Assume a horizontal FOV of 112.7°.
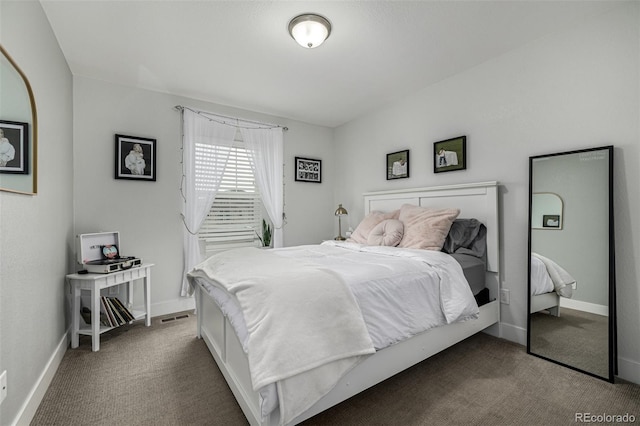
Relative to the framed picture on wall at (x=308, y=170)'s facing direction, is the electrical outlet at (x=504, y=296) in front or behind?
in front

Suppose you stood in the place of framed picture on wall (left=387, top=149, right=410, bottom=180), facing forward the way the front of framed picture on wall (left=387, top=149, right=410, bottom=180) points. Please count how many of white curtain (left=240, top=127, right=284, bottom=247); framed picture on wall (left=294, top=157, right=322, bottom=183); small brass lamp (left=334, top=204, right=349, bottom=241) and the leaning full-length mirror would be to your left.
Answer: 1

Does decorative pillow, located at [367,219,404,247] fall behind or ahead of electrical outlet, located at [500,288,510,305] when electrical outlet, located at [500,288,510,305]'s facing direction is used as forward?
ahead

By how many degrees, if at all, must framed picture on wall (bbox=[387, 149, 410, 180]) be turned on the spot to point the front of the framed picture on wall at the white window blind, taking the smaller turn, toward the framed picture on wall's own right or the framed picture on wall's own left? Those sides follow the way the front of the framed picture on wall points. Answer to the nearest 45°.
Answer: approximately 45° to the framed picture on wall's own right

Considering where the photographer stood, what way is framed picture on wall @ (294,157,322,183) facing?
facing the viewer and to the right of the viewer

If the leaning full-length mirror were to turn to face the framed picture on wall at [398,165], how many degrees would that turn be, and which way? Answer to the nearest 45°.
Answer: approximately 45° to its right

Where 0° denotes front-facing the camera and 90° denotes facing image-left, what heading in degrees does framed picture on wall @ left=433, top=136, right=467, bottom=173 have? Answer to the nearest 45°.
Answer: approximately 45°

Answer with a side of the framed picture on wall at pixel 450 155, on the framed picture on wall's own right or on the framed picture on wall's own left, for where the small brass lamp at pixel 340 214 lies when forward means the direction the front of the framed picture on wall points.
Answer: on the framed picture on wall's own right

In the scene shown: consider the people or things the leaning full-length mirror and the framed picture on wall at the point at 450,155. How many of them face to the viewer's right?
0

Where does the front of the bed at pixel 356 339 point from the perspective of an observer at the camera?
facing the viewer and to the left of the viewer

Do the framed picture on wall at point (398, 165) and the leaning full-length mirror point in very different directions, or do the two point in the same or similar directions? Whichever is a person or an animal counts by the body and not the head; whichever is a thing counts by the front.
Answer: same or similar directions

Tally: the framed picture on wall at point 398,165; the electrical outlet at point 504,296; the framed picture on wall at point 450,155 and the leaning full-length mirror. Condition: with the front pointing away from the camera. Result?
0

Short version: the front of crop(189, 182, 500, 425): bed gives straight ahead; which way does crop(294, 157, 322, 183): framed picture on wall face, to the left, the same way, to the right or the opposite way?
to the left

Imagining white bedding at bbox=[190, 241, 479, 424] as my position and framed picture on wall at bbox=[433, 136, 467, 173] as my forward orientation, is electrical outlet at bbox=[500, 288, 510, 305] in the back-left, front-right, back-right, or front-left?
front-right
